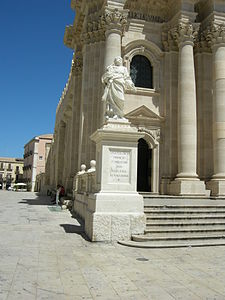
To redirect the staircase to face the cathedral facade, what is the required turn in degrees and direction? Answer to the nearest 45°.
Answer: approximately 180°

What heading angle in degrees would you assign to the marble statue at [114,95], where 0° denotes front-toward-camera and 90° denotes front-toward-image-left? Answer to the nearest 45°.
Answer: approximately 0°

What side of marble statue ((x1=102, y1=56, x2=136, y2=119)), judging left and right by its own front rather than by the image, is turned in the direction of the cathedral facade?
back

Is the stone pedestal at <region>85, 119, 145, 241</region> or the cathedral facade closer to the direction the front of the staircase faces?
the stone pedestal

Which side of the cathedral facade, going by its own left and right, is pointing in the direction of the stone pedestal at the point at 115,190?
front
